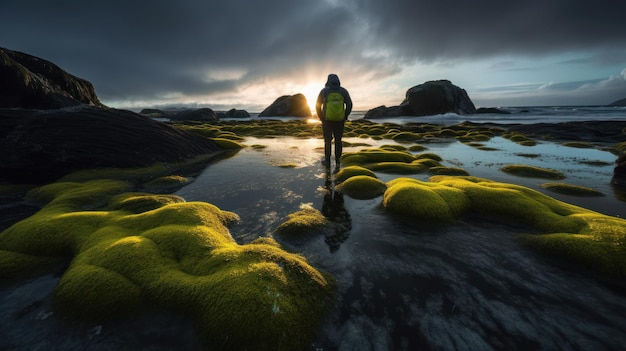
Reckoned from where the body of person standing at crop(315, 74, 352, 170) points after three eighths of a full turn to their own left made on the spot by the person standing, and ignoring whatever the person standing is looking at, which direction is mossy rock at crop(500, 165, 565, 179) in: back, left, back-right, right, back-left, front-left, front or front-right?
back-left

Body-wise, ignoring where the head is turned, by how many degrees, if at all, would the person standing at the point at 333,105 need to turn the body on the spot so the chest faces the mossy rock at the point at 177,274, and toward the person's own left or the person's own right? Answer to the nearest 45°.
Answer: approximately 180°

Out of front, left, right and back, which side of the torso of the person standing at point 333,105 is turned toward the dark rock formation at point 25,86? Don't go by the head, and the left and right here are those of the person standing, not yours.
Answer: left

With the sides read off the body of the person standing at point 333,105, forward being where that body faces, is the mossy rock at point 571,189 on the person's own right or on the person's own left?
on the person's own right

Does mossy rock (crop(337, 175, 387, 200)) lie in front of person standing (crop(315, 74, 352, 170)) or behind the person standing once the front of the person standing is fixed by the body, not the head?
behind

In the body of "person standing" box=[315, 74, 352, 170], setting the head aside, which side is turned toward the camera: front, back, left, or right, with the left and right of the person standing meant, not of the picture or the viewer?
back

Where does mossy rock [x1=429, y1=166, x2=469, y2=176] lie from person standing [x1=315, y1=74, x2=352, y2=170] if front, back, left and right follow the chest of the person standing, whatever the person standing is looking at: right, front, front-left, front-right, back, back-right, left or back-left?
right

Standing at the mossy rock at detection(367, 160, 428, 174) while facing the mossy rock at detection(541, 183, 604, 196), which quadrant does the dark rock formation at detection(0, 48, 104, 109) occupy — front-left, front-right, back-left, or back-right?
back-right

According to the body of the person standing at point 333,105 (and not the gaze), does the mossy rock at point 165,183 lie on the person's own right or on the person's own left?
on the person's own left

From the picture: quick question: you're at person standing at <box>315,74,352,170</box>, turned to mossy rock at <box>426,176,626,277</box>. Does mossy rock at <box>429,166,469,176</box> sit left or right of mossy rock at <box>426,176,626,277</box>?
left

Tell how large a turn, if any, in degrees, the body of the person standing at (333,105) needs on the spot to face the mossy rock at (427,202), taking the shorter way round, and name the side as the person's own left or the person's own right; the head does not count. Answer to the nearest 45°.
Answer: approximately 135° to the person's own right

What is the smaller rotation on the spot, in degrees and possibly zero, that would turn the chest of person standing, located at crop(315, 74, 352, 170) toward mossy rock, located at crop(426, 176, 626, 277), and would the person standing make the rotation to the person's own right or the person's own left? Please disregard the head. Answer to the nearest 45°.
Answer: approximately 135° to the person's own right

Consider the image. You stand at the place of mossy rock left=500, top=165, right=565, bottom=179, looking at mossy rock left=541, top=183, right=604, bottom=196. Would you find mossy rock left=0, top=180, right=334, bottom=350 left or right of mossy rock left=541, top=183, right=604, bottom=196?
right

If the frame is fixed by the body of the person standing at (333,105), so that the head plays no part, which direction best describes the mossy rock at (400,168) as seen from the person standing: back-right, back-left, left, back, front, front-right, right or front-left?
right

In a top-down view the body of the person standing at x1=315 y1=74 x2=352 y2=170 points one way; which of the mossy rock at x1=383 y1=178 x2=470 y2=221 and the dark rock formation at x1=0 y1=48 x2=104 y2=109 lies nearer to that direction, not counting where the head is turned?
the dark rock formation
